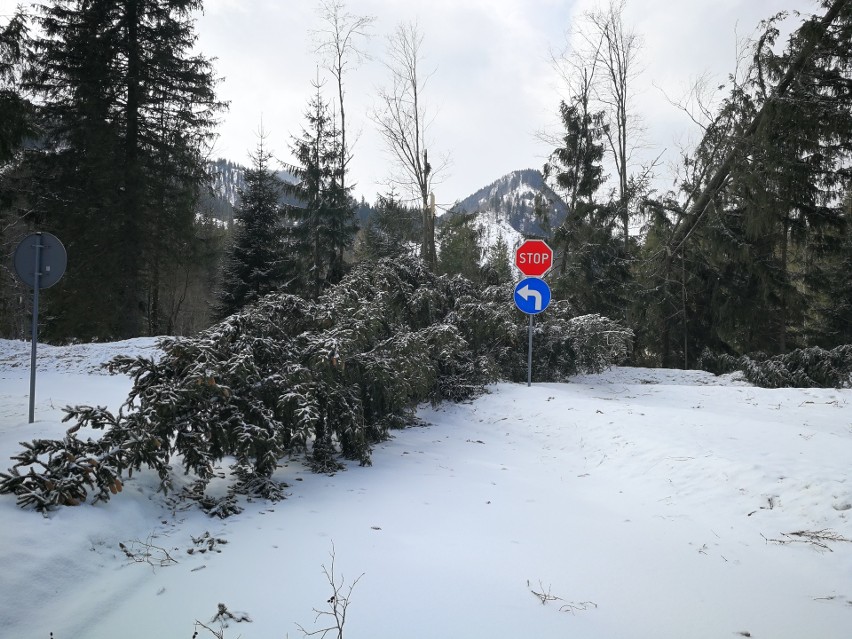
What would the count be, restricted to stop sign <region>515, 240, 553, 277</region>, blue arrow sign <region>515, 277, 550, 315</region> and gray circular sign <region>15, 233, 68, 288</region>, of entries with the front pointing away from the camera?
1

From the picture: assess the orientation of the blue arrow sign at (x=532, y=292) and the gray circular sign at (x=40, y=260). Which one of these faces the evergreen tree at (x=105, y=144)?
the gray circular sign

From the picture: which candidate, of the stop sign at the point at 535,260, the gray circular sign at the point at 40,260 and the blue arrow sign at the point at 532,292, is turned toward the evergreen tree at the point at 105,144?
the gray circular sign

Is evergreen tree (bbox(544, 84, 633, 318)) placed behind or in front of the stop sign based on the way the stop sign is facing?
behind

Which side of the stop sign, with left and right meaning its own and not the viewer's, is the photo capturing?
front

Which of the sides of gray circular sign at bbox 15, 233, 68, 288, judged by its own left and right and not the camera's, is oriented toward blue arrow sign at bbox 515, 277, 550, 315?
right

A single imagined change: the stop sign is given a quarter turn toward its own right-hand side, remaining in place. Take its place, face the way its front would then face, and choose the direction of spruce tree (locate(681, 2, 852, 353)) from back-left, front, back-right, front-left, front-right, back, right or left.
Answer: back-right

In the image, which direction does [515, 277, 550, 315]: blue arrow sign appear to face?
toward the camera

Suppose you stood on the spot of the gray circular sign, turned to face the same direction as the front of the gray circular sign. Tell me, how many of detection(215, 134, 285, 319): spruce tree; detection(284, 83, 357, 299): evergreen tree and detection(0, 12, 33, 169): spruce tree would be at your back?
0

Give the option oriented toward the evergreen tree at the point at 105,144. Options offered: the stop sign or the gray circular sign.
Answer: the gray circular sign

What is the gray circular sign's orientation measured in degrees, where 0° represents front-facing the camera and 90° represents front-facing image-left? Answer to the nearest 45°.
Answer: approximately 180°

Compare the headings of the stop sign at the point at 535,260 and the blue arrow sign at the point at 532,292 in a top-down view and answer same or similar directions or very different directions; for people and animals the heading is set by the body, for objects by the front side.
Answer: same or similar directions

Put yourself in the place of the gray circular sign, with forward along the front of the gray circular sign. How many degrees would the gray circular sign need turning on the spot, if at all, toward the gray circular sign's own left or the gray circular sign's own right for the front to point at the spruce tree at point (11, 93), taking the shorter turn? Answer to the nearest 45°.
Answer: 0° — it already faces it

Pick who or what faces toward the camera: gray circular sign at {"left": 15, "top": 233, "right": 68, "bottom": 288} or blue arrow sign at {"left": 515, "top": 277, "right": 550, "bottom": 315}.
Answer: the blue arrow sign
